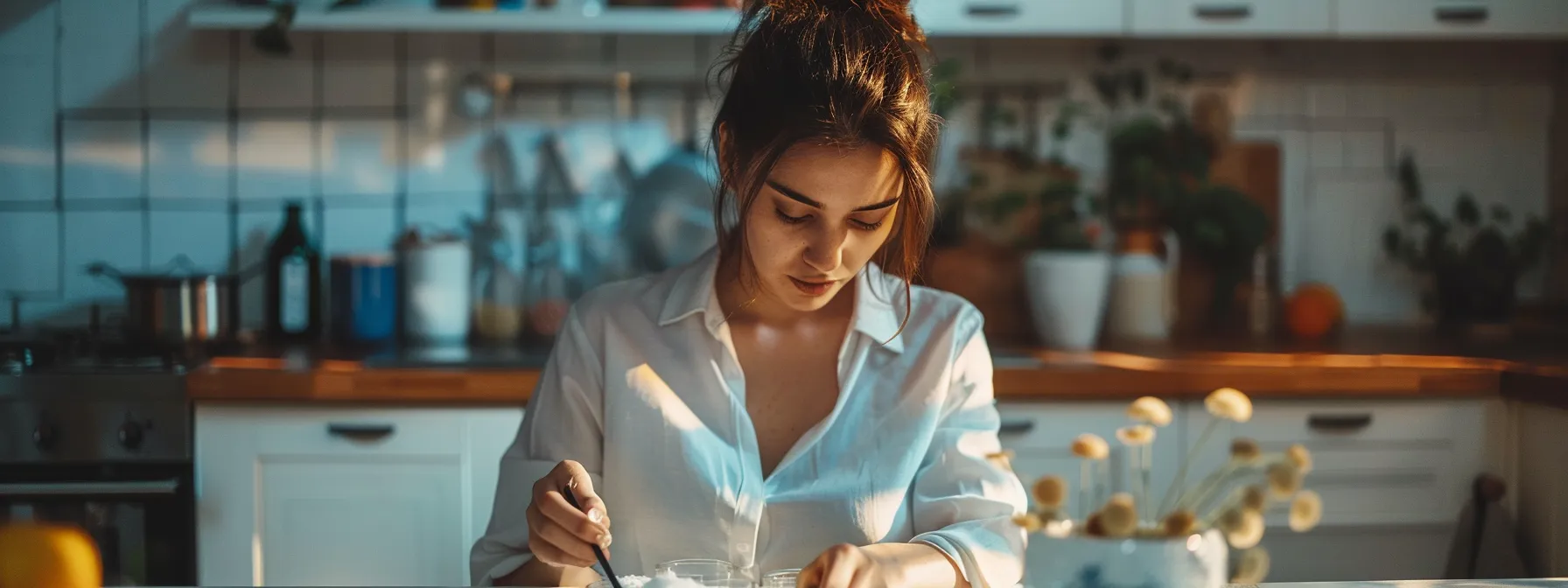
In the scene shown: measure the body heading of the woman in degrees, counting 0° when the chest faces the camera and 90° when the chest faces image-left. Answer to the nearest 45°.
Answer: approximately 0°

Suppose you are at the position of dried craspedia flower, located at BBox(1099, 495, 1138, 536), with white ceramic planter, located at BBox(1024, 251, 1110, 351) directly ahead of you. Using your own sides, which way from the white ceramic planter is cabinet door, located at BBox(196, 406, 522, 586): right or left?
left

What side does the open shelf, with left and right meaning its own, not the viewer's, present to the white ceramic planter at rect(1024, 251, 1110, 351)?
left
